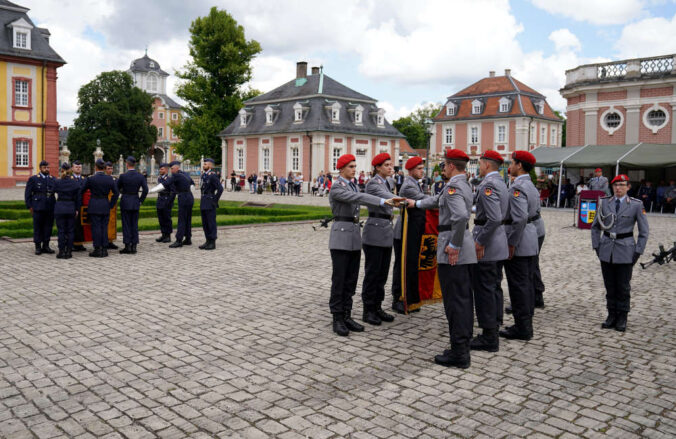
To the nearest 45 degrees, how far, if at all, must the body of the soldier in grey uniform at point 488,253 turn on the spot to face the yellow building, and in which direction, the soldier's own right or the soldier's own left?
approximately 45° to the soldier's own right

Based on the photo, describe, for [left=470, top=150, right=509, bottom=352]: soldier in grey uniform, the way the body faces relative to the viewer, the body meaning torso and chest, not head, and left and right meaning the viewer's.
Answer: facing to the left of the viewer

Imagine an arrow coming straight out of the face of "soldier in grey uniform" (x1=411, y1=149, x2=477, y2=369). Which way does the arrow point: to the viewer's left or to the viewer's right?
to the viewer's left

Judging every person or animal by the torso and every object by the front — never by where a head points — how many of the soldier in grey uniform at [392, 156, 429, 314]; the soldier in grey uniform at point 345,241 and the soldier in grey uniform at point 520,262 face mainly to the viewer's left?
1

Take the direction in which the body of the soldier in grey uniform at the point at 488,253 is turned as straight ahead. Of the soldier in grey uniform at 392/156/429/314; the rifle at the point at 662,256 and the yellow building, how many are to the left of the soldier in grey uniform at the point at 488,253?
0

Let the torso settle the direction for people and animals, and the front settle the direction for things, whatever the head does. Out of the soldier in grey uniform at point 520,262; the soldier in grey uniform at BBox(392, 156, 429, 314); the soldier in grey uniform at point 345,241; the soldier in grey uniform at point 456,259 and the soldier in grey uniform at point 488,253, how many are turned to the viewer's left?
3

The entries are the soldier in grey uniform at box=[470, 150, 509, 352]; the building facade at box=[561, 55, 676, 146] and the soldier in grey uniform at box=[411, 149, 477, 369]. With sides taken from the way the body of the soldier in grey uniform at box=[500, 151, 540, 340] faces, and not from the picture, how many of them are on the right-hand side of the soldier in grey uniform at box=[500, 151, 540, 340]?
1

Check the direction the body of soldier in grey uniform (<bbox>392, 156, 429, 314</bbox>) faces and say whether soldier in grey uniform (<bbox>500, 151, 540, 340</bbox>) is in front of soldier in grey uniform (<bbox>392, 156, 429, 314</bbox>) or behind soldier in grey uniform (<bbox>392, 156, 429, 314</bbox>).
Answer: in front

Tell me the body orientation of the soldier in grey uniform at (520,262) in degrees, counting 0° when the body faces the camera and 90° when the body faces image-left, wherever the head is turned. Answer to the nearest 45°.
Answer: approximately 90°

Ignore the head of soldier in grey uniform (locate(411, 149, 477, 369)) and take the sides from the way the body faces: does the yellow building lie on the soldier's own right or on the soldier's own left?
on the soldier's own right

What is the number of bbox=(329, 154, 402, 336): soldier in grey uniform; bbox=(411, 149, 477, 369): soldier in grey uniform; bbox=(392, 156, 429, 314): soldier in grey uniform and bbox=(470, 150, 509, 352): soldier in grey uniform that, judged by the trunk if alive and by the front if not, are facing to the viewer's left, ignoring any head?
2

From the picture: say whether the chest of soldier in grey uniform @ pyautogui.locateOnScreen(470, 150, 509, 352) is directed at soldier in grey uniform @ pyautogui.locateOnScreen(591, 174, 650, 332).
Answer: no

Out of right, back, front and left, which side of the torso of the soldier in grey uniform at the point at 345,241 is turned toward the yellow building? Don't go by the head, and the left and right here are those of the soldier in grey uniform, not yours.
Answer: back

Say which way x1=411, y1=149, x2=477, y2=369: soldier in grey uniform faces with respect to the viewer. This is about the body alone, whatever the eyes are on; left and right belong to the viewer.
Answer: facing to the left of the viewer

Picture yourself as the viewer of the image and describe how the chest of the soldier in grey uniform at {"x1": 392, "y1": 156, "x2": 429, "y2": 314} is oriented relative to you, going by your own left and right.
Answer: facing the viewer and to the right of the viewer

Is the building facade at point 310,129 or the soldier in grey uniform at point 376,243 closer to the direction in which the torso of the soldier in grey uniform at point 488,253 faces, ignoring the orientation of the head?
the soldier in grey uniform

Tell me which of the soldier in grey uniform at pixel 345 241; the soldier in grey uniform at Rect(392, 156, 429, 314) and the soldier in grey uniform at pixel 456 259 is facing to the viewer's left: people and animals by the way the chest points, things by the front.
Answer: the soldier in grey uniform at pixel 456 259
